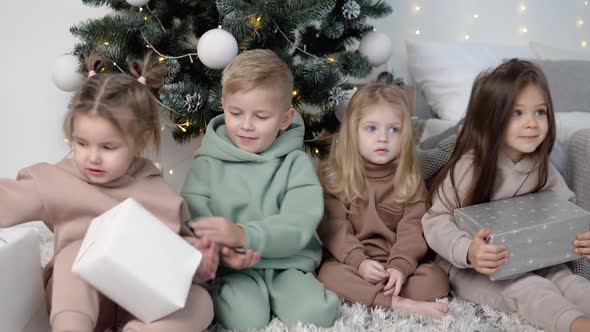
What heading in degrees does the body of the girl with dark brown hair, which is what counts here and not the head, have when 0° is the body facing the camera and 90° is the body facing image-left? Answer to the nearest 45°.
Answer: approximately 315°

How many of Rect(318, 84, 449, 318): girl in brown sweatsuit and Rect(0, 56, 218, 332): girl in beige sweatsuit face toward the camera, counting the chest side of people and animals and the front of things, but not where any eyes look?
2

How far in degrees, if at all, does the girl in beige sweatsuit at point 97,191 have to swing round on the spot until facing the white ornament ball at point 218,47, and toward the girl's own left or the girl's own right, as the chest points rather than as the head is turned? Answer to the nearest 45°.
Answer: approximately 135° to the girl's own left

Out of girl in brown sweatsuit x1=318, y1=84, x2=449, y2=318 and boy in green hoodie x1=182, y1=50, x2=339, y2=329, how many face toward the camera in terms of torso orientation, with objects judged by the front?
2

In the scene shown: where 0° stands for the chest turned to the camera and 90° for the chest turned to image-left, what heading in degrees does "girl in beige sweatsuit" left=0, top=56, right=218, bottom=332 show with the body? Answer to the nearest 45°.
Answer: approximately 0°

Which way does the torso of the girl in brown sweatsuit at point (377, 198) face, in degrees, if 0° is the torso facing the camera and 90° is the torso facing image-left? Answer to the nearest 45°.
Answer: approximately 0°

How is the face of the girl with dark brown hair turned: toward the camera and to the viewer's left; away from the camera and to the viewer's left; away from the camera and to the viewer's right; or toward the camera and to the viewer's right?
toward the camera and to the viewer's right

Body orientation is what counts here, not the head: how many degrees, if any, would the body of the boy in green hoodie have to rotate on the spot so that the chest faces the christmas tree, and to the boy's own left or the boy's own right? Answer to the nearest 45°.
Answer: approximately 180°
